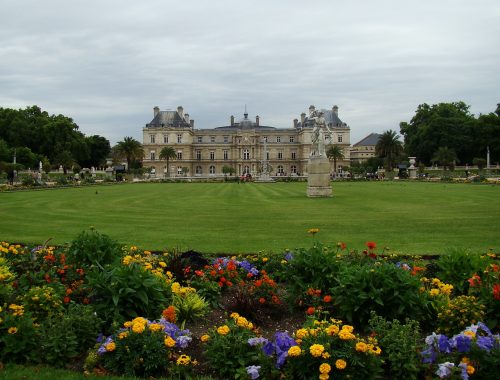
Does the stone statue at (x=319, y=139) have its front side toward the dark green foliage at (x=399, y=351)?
yes

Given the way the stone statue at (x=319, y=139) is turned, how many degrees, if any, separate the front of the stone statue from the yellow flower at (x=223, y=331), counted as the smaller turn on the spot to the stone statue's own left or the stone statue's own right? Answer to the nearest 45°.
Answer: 0° — it already faces it

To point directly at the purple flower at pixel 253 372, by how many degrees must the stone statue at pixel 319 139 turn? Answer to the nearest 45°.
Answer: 0° — it already faces it

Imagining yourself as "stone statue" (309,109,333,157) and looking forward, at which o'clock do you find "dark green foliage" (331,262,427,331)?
The dark green foliage is roughly at 12 o'clock from the stone statue.

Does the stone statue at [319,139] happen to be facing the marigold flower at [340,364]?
yes

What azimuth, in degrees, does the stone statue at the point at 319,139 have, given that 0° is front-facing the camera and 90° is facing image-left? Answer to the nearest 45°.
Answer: approximately 0°

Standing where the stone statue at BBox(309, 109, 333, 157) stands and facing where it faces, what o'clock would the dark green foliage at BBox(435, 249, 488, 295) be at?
The dark green foliage is roughly at 12 o'clock from the stone statue.

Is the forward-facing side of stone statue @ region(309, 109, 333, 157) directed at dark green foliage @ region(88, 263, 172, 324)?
yes

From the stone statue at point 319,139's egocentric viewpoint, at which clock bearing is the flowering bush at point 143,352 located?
The flowering bush is roughly at 12 o'clock from the stone statue.
